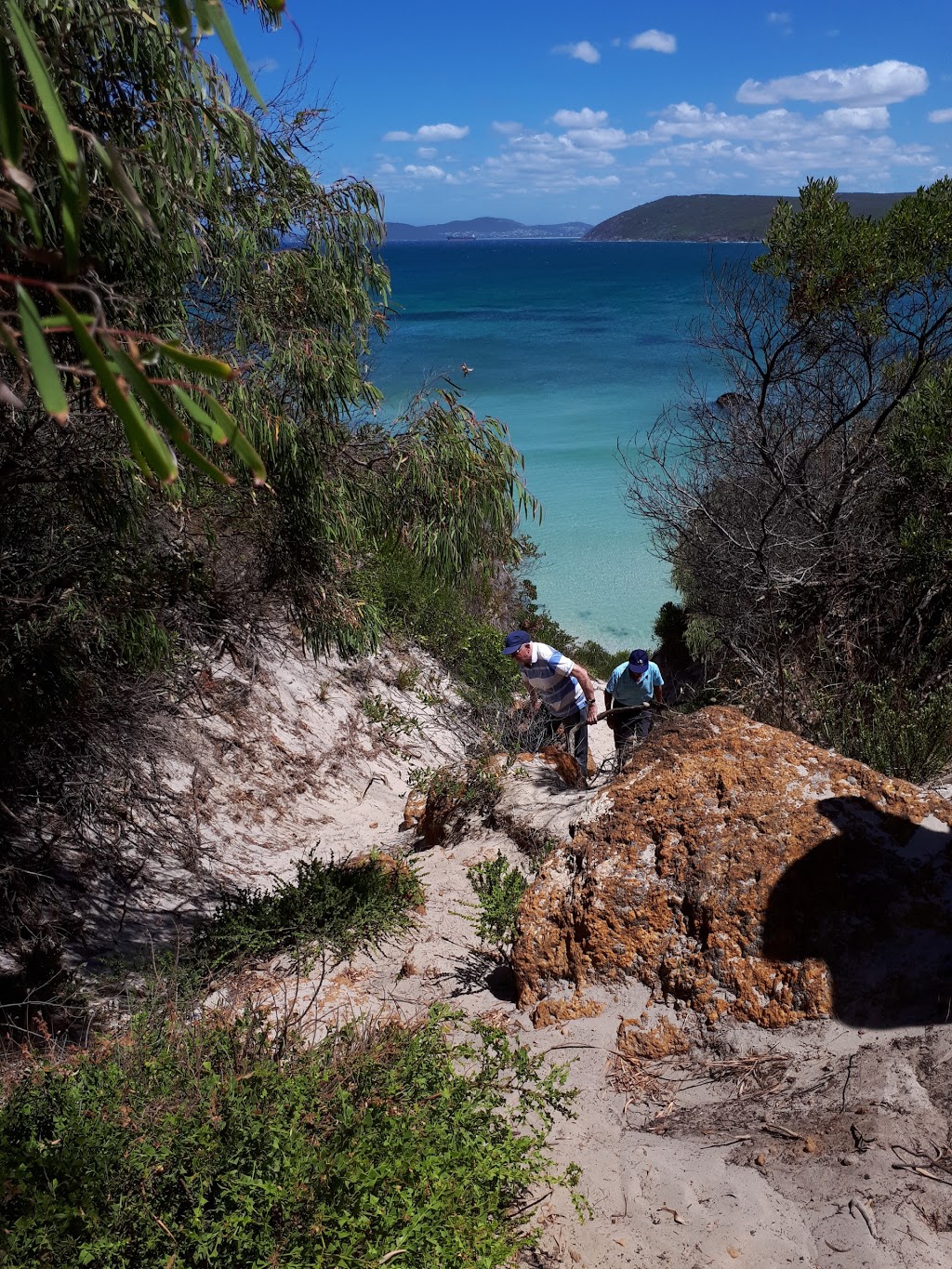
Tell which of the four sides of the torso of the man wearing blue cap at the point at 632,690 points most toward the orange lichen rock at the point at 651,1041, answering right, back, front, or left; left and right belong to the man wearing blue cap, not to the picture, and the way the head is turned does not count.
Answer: front

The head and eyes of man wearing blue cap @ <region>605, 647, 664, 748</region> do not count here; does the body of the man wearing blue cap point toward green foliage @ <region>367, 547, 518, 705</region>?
no

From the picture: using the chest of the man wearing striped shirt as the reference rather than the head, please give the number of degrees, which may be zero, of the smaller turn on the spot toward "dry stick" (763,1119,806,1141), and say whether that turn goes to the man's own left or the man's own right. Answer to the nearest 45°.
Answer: approximately 45° to the man's own left

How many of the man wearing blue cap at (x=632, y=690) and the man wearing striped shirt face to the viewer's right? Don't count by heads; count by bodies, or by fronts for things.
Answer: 0

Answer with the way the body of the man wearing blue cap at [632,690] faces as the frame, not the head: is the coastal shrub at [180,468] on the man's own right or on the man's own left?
on the man's own right

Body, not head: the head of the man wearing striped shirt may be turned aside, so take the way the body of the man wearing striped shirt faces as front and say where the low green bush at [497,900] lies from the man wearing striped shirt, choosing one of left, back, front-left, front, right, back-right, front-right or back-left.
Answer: front-left

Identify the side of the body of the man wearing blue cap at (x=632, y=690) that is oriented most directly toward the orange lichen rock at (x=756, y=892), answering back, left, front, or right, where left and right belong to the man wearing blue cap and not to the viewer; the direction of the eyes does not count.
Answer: front

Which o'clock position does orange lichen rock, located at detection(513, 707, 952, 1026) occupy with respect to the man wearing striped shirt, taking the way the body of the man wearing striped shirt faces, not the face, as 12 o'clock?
The orange lichen rock is roughly at 10 o'clock from the man wearing striped shirt.

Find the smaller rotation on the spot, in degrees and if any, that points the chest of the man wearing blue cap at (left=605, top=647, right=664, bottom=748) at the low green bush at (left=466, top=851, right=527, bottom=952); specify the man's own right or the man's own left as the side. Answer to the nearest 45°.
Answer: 0° — they already face it

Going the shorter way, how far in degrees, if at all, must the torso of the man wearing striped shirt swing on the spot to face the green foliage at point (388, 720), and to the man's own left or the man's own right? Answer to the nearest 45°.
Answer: approximately 90° to the man's own right

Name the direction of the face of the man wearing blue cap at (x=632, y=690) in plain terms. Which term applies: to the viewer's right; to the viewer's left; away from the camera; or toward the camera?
toward the camera

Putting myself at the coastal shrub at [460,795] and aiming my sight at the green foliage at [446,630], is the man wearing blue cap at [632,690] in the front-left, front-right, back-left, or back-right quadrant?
front-right

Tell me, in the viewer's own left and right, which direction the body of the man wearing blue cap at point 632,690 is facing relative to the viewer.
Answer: facing the viewer

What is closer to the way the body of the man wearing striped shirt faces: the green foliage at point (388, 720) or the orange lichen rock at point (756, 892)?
the orange lichen rock

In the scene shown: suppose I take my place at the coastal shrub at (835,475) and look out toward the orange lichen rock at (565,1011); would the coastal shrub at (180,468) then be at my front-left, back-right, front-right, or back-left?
front-right

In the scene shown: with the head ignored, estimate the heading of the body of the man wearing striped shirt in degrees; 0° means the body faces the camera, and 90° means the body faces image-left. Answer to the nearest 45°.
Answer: approximately 45°
